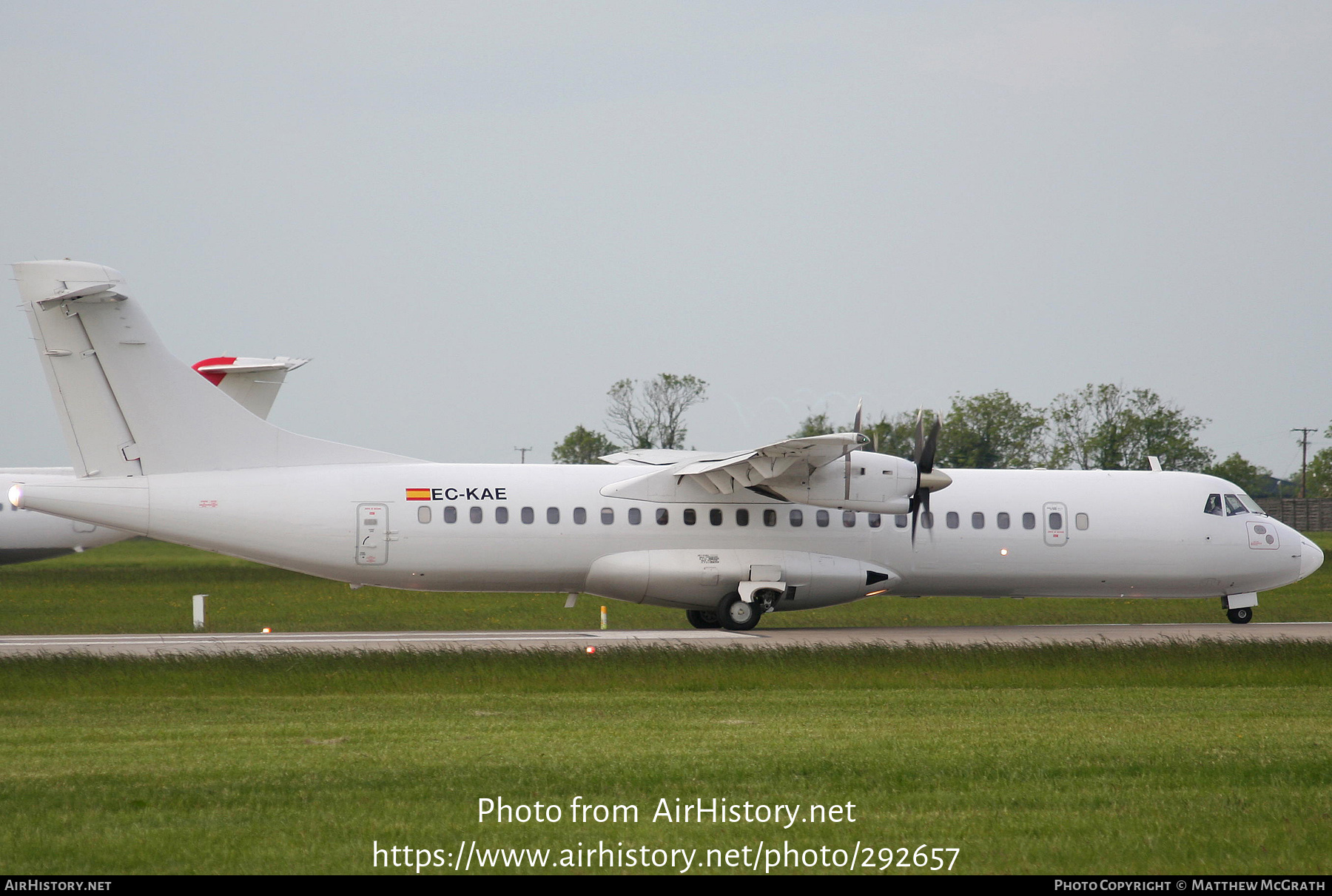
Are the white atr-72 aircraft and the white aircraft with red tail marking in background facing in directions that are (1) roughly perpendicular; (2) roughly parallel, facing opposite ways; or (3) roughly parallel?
roughly parallel, facing opposite ways

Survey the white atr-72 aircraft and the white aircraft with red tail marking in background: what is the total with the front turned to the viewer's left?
1

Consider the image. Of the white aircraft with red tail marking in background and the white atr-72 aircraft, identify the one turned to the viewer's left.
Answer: the white aircraft with red tail marking in background

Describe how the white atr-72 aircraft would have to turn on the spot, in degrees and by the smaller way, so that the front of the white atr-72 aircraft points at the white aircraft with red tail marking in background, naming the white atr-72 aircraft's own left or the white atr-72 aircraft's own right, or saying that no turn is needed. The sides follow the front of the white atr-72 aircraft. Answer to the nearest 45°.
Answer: approximately 135° to the white atr-72 aircraft's own left

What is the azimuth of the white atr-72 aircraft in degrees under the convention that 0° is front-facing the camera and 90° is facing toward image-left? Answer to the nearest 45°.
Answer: approximately 270°

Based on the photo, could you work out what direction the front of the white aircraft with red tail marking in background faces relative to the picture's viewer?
facing to the left of the viewer
